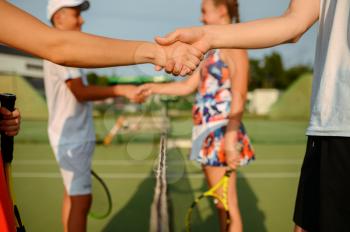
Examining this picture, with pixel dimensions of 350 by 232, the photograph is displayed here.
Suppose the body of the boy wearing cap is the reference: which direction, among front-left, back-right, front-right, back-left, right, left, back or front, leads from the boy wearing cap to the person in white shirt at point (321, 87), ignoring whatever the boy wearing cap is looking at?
front-right

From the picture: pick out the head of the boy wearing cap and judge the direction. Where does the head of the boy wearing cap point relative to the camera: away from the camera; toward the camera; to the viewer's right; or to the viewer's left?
to the viewer's right

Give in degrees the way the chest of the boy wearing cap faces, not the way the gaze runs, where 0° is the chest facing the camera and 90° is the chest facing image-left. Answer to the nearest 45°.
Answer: approximately 270°
